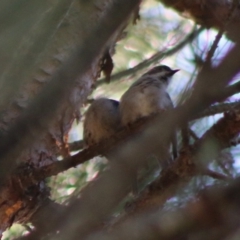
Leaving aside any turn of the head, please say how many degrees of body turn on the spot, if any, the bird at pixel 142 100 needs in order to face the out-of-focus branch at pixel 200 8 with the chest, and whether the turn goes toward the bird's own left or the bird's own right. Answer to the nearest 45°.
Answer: approximately 45° to the bird's own left

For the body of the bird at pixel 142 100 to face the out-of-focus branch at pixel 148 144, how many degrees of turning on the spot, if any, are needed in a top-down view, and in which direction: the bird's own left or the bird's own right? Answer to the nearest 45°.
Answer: approximately 90° to the bird's own right

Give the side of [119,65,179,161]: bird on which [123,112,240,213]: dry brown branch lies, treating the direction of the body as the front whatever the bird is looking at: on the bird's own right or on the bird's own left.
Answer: on the bird's own right

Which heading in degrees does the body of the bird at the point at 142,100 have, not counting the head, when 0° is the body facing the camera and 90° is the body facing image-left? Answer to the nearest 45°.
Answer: approximately 270°
